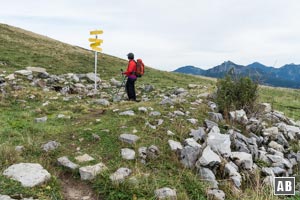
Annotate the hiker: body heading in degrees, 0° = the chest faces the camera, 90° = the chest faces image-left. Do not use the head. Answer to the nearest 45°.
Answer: approximately 90°

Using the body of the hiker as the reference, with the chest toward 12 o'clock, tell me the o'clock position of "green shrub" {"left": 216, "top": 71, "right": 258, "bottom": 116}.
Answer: The green shrub is roughly at 7 o'clock from the hiker.

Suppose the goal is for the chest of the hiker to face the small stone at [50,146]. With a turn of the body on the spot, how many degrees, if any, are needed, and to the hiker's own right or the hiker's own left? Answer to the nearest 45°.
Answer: approximately 90° to the hiker's own left

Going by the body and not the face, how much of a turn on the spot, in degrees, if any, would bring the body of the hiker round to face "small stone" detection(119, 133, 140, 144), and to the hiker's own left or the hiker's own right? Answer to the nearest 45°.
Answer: approximately 90° to the hiker's own left

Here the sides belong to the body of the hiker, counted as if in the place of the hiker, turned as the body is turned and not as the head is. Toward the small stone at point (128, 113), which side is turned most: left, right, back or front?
left

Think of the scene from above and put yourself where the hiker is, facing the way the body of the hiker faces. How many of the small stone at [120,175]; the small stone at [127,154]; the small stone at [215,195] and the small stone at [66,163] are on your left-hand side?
4

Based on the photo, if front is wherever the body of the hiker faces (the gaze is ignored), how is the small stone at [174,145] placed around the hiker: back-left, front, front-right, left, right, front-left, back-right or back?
left

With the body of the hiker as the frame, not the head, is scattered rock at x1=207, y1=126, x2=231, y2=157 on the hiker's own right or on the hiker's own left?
on the hiker's own left

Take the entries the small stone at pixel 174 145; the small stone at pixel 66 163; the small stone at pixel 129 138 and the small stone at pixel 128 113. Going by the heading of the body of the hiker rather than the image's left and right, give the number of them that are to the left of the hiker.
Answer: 4

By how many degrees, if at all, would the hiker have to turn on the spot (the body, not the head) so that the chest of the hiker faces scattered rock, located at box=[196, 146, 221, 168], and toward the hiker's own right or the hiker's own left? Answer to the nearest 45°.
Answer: approximately 90° to the hiker's own left

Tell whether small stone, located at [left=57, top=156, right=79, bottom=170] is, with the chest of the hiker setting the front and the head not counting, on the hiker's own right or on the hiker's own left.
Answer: on the hiker's own left

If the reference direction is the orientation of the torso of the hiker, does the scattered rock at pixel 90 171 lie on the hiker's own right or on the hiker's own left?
on the hiker's own left

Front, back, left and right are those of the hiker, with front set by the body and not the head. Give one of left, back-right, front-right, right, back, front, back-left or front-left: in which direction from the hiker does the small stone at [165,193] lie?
left
